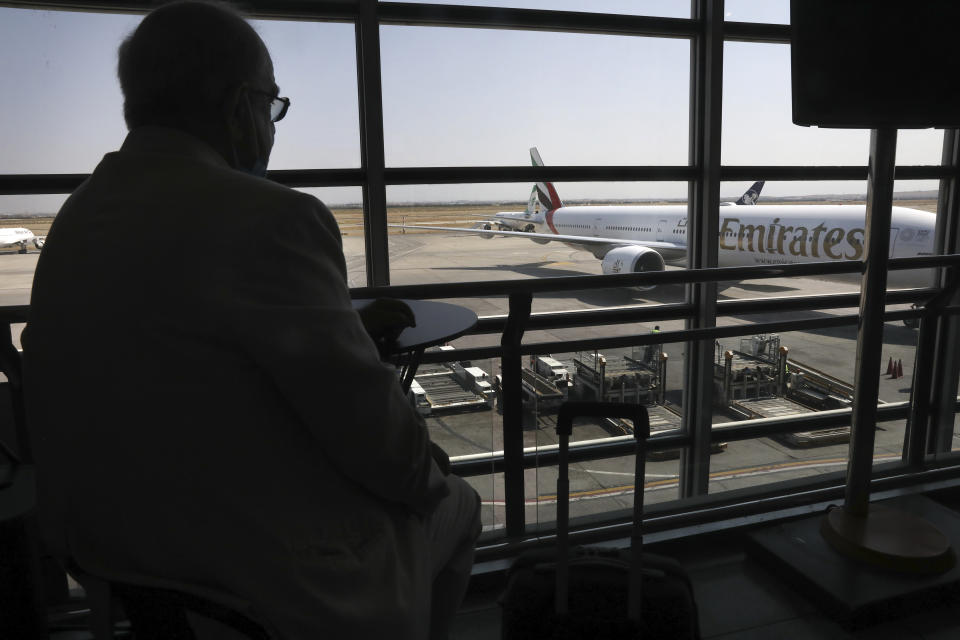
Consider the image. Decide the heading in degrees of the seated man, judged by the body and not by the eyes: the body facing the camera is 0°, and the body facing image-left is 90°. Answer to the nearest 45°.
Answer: approximately 225°

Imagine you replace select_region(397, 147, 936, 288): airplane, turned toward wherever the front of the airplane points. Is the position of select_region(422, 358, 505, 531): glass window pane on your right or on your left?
on your right

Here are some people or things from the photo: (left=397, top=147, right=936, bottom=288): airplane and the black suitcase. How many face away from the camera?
1

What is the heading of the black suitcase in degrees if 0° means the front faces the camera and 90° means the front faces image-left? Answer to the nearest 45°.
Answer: approximately 180°

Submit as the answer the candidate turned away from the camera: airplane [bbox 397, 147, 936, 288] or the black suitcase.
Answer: the black suitcase

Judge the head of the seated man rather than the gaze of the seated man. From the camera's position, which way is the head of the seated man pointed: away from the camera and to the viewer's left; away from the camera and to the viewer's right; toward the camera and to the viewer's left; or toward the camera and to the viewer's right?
away from the camera and to the viewer's right

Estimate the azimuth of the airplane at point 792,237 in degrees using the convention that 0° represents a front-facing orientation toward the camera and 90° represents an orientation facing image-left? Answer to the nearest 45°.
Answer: approximately 315°

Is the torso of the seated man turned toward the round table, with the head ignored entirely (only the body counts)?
yes

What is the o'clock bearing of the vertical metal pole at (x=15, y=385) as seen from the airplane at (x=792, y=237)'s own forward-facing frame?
The vertical metal pole is roughly at 2 o'clock from the airplane.

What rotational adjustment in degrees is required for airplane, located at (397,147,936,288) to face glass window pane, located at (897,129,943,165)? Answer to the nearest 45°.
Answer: approximately 45° to its right
